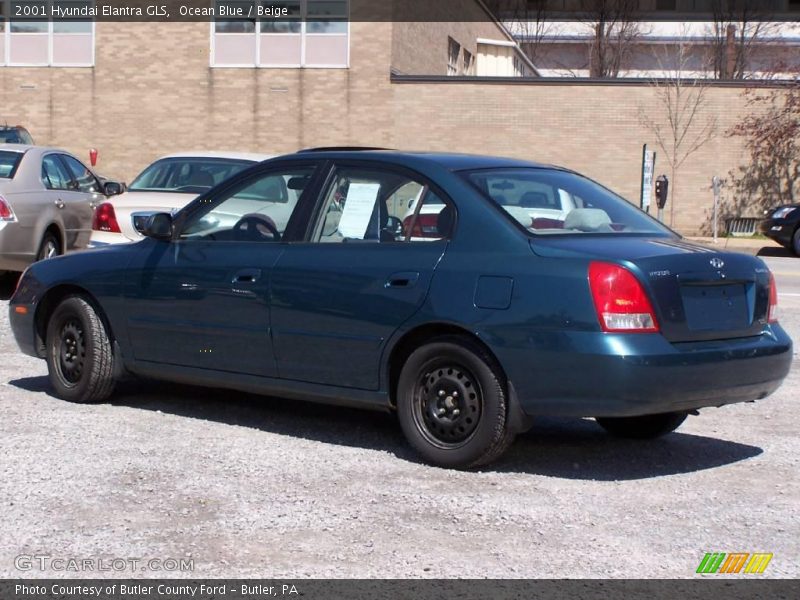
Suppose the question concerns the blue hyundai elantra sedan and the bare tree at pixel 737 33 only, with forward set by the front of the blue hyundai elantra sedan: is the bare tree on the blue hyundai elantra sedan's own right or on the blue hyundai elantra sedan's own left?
on the blue hyundai elantra sedan's own right

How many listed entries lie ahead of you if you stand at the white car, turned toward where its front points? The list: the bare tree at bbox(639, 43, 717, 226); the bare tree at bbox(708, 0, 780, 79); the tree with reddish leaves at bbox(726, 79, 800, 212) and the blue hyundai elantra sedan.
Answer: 3

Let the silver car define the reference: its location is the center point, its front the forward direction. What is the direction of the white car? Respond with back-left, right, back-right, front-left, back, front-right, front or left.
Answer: right

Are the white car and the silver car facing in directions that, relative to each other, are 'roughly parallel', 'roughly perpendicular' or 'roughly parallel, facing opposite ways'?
roughly parallel

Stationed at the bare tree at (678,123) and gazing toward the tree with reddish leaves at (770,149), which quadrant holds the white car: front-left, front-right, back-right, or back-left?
back-right

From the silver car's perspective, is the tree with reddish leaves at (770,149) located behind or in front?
in front

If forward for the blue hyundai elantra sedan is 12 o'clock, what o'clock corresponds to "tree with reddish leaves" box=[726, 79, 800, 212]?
The tree with reddish leaves is roughly at 2 o'clock from the blue hyundai elantra sedan.

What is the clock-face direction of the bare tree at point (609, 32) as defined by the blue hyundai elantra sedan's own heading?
The bare tree is roughly at 2 o'clock from the blue hyundai elantra sedan.

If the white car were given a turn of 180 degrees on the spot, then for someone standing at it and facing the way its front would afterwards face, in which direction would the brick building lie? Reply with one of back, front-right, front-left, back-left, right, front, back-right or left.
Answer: back-right

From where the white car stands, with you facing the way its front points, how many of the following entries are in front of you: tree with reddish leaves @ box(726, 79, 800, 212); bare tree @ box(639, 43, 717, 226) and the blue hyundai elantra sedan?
2

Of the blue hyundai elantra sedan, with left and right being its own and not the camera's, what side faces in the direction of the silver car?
front

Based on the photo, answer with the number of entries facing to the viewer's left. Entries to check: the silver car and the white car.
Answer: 0

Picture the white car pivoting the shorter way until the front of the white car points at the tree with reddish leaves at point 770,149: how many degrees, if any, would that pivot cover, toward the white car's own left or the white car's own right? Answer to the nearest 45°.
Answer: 0° — it already faces it

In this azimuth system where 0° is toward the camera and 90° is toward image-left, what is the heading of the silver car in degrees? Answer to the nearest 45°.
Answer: approximately 225°

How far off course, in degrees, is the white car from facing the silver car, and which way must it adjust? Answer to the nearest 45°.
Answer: approximately 90° to its left

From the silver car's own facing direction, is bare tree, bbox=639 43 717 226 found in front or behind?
in front

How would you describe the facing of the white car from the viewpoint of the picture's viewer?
facing away from the viewer and to the right of the viewer

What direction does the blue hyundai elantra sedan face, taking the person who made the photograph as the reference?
facing away from the viewer and to the left of the viewer

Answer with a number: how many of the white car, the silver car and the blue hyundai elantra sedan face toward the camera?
0
